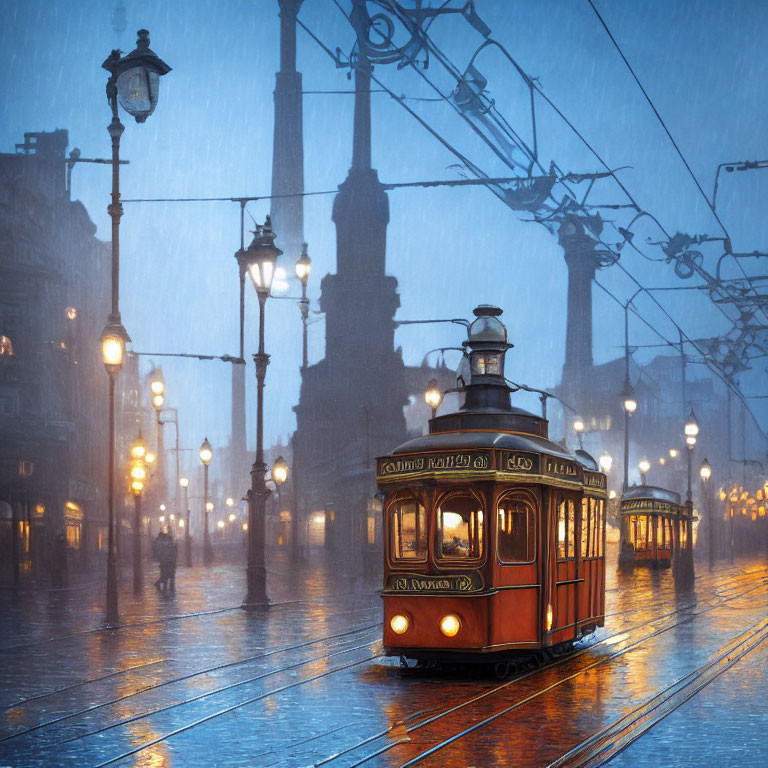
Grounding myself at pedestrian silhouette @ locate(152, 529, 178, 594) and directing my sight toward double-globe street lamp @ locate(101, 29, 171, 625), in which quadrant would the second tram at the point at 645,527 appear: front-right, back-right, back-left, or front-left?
back-left

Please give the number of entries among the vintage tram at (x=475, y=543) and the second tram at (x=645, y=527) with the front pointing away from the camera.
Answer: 0

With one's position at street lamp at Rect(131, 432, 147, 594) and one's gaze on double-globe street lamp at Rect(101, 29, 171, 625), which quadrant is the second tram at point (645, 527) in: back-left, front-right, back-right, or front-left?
back-left

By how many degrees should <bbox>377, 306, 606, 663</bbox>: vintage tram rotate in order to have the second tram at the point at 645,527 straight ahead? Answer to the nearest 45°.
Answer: approximately 135° to its right

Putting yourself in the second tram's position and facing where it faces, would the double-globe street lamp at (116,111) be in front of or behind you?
in front

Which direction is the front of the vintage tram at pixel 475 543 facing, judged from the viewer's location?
facing the viewer and to the left of the viewer

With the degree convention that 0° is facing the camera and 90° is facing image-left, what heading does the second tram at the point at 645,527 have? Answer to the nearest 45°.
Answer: approximately 45°

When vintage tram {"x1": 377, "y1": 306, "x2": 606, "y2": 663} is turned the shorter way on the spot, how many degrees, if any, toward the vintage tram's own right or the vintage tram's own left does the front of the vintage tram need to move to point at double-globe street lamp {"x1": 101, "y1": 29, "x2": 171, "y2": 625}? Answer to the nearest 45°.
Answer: approximately 90° to the vintage tram's own right

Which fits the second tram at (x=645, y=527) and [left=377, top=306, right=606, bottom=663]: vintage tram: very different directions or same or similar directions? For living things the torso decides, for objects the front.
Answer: same or similar directions

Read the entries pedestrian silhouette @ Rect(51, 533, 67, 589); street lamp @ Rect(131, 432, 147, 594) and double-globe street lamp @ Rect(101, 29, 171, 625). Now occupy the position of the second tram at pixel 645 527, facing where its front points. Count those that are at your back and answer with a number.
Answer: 0

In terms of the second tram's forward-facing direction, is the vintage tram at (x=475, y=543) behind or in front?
in front

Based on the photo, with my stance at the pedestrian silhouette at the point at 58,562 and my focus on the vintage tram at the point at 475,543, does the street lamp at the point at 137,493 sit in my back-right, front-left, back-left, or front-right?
front-left

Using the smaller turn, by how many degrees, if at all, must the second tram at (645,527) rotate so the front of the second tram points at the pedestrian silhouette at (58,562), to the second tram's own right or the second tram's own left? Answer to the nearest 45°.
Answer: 0° — it already faces them
